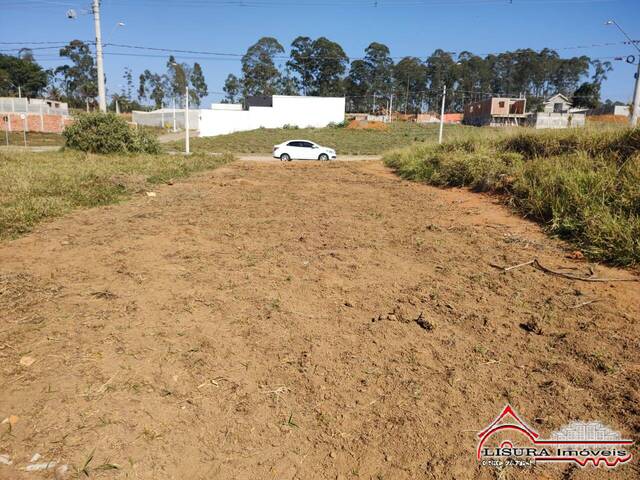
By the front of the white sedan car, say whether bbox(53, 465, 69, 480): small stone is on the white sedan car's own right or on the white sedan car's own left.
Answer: on the white sedan car's own right

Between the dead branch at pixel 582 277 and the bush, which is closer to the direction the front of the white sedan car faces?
the dead branch

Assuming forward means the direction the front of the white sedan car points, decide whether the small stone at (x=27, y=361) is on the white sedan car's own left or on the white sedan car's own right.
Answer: on the white sedan car's own right

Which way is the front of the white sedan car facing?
to the viewer's right

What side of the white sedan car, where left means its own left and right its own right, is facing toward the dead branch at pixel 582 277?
right

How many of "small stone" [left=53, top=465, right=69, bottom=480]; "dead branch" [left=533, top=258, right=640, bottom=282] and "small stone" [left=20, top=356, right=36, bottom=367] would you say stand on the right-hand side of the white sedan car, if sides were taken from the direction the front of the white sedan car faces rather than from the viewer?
3

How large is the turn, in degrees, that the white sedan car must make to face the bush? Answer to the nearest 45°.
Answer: approximately 135° to its right

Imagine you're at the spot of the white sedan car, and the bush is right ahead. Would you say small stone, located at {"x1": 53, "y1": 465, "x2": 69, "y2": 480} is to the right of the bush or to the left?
left
